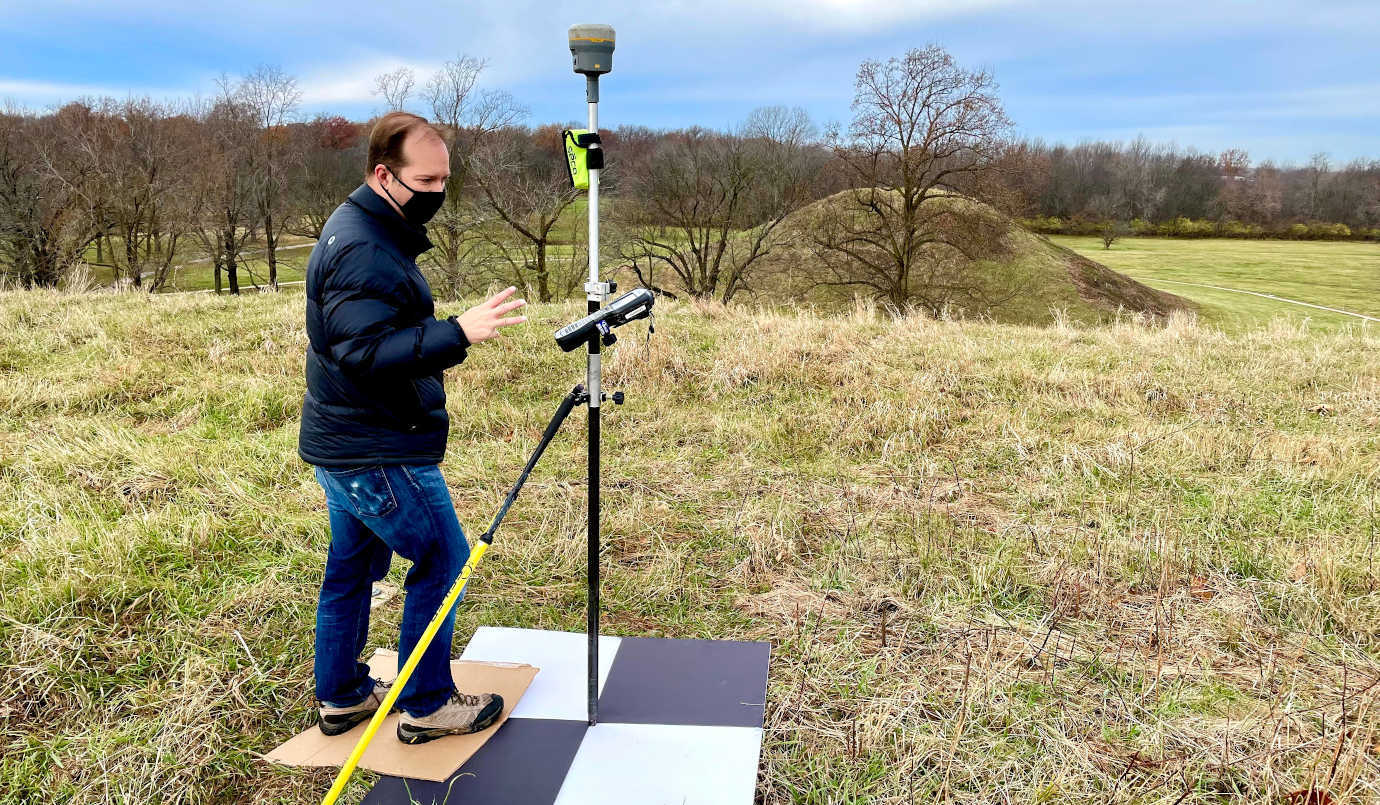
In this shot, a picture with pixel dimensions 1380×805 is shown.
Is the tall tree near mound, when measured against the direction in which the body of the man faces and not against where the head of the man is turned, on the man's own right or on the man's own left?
on the man's own left

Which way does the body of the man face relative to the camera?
to the viewer's right

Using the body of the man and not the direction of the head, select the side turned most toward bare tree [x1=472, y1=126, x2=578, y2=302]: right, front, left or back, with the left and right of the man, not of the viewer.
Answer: left

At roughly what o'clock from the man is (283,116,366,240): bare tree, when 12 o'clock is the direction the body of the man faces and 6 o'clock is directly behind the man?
The bare tree is roughly at 9 o'clock from the man.

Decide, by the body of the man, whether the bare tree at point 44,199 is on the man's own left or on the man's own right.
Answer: on the man's own left

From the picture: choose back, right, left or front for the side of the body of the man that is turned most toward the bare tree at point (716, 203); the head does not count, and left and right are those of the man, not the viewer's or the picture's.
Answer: left
